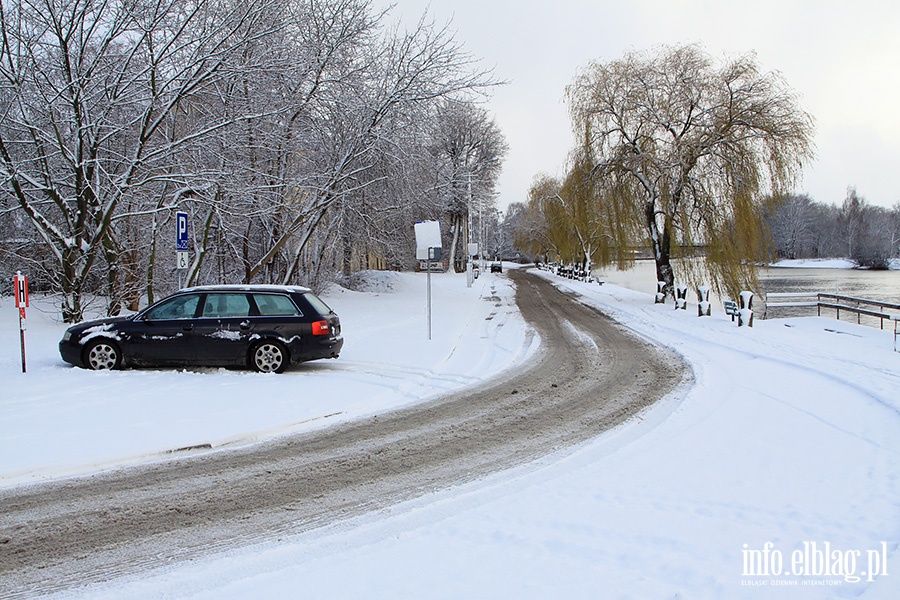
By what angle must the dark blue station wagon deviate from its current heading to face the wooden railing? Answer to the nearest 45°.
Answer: approximately 180°

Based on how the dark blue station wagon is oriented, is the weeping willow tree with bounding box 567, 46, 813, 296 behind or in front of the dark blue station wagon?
behind

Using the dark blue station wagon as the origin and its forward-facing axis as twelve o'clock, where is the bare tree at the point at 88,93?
The bare tree is roughly at 2 o'clock from the dark blue station wagon.

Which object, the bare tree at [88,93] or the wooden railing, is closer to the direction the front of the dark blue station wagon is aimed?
the bare tree

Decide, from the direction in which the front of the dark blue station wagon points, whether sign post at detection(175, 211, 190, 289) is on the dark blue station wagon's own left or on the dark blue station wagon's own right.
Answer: on the dark blue station wagon's own right

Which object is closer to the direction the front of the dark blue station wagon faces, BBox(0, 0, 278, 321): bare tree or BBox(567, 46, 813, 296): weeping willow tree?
the bare tree

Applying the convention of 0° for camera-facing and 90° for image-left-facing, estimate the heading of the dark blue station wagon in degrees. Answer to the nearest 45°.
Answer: approximately 90°
